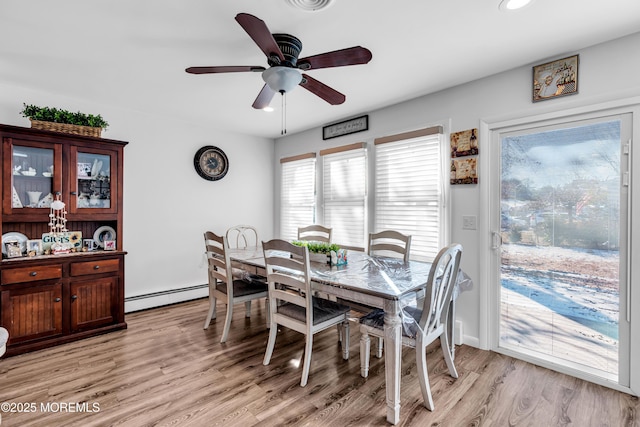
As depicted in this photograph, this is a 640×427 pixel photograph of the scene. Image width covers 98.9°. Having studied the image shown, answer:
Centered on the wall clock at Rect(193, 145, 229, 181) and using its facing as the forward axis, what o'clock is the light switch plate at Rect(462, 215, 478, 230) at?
The light switch plate is roughly at 12 o'clock from the wall clock.

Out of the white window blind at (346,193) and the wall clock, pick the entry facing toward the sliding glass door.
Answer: the wall clock

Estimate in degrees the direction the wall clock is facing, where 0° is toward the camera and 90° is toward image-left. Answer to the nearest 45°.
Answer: approximately 315°

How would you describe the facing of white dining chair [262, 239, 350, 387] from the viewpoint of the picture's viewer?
facing away from the viewer and to the right of the viewer

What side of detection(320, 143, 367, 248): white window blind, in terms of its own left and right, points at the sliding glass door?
left

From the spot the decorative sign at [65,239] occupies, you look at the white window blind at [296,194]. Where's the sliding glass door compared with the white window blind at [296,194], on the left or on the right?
right

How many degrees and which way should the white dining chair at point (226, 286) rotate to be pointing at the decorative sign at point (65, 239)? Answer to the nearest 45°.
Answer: approximately 135° to its left

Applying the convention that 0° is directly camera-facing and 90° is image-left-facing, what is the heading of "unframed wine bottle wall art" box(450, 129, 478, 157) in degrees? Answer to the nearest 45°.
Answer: approximately 45°

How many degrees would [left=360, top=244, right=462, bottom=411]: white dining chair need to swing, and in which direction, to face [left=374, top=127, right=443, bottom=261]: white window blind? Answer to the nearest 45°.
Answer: approximately 45° to its right

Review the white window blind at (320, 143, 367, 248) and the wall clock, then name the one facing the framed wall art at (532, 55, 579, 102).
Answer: the wall clock

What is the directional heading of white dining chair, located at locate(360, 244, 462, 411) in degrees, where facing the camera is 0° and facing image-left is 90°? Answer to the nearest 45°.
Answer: approximately 135°
